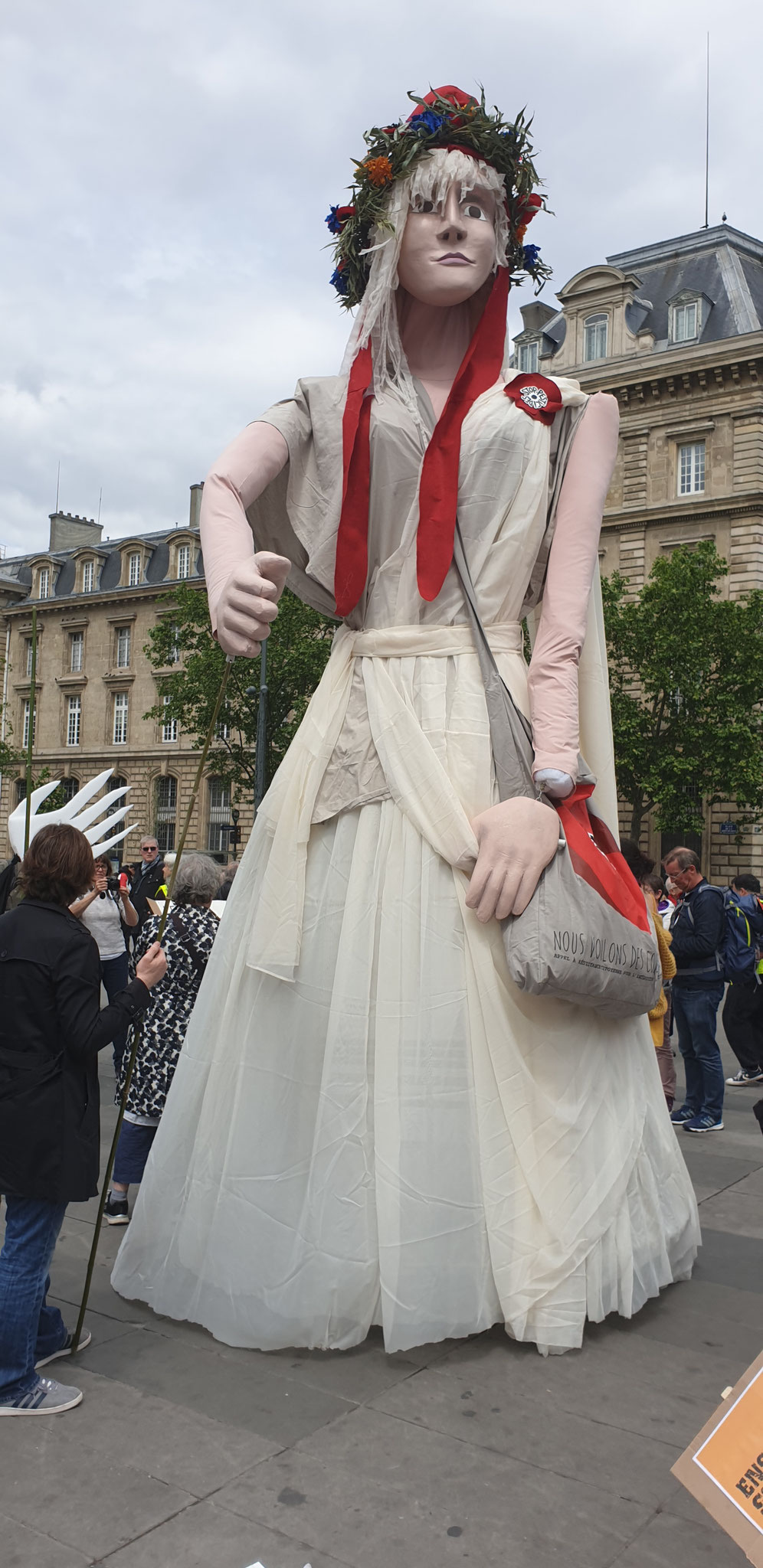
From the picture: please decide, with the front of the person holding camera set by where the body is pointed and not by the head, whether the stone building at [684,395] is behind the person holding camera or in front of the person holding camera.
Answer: behind

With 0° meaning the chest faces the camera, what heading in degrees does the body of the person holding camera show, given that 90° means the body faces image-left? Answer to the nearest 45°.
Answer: approximately 0°

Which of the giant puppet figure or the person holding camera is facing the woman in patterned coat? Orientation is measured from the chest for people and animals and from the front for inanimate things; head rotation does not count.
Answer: the person holding camera

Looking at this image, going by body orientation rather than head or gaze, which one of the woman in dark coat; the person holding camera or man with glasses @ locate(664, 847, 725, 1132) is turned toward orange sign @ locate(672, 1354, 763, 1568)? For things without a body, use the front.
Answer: the person holding camera

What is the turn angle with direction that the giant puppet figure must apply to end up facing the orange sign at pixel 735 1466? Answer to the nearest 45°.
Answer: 0° — it already faces it

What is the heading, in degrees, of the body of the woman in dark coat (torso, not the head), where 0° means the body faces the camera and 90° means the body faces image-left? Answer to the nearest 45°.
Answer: approximately 225°

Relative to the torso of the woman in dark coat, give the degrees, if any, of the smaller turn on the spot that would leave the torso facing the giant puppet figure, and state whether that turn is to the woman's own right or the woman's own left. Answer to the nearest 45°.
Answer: approximately 45° to the woman's own right

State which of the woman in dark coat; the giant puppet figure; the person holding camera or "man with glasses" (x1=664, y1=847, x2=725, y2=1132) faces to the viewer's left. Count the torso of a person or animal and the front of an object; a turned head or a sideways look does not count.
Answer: the man with glasses

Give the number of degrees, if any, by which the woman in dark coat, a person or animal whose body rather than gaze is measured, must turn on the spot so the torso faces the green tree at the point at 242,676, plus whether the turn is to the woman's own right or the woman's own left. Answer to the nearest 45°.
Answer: approximately 45° to the woman's own left

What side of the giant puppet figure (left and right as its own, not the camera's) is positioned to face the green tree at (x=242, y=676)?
back

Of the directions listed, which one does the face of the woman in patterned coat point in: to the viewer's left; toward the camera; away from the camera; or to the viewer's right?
away from the camera
